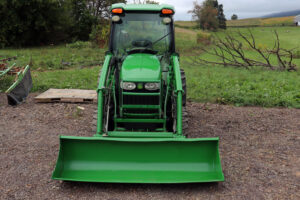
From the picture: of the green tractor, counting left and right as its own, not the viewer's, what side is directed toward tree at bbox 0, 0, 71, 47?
back

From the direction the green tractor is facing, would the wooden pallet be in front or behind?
behind

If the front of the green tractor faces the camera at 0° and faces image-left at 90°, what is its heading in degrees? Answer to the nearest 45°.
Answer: approximately 0°
